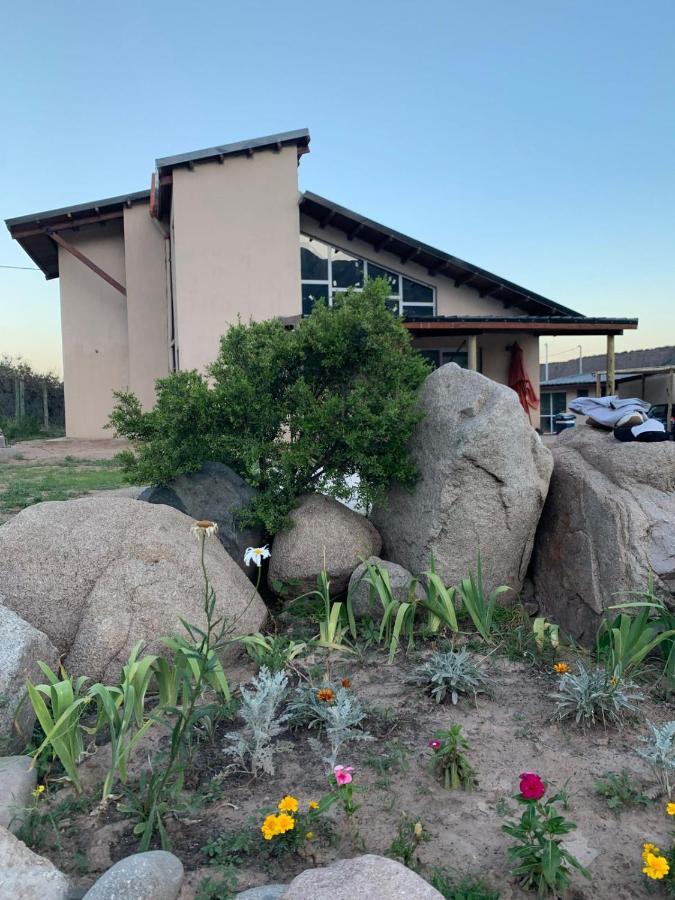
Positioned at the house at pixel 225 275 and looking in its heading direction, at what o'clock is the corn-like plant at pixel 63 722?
The corn-like plant is roughly at 12 o'clock from the house.

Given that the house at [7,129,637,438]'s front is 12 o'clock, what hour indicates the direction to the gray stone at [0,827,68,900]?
The gray stone is roughly at 12 o'clock from the house.

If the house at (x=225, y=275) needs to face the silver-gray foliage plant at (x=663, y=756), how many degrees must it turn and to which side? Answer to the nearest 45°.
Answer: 0° — it already faces it

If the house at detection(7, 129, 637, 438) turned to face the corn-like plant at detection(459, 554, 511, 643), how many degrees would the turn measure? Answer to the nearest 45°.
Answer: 0° — it already faces it

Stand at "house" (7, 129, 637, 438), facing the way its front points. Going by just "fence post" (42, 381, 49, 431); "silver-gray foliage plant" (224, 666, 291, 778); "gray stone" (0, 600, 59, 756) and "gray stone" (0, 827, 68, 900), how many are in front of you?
3

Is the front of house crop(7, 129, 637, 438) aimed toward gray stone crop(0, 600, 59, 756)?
yes

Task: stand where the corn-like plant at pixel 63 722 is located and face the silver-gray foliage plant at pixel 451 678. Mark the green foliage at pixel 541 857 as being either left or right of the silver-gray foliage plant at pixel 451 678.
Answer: right

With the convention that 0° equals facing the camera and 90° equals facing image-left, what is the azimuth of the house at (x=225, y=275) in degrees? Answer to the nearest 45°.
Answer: approximately 0°
